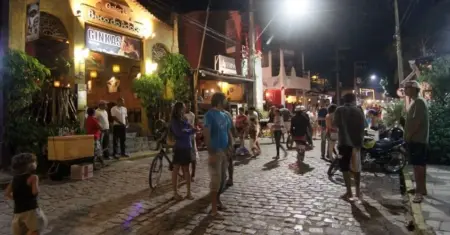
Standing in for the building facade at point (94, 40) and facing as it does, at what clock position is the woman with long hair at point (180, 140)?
The woman with long hair is roughly at 1 o'clock from the building facade.

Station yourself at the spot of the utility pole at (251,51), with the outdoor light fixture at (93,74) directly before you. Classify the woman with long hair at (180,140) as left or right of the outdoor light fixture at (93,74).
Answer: left

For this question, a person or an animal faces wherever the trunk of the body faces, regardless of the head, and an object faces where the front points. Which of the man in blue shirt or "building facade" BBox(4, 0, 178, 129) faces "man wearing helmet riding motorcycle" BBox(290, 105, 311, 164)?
the building facade
